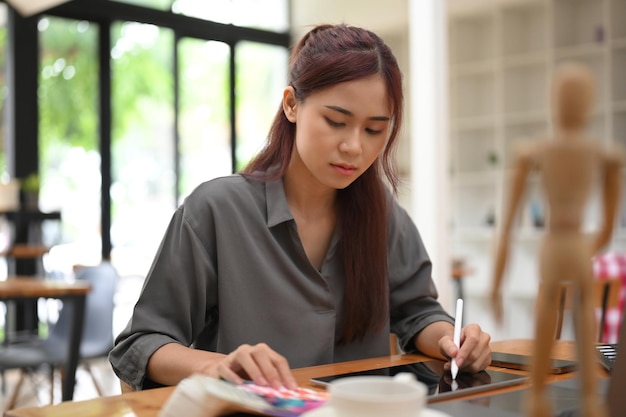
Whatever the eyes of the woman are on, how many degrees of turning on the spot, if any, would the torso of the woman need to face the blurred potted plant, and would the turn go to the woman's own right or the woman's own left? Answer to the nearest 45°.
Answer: approximately 180°

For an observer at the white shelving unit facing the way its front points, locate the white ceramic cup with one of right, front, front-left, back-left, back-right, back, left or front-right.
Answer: front

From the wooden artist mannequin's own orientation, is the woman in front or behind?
behind

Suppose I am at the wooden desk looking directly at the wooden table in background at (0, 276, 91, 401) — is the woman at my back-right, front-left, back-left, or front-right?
front-right

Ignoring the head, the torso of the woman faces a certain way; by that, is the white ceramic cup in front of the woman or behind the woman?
in front

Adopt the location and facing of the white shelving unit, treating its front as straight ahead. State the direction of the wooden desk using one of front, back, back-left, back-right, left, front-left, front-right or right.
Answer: front

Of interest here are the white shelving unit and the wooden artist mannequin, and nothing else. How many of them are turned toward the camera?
2

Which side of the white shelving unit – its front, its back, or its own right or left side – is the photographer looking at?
front

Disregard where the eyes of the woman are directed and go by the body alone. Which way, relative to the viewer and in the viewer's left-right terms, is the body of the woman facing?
facing the viewer and to the right of the viewer

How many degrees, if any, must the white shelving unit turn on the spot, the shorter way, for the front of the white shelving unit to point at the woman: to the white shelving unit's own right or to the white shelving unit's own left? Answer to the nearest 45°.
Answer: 0° — it already faces them

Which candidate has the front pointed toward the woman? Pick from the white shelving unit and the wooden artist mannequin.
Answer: the white shelving unit

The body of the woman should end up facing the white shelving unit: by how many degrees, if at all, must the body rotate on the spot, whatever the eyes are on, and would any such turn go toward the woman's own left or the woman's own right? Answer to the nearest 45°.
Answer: approximately 135° to the woman's own left

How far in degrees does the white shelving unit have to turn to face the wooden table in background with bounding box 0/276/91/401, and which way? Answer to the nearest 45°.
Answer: approximately 45° to its right
